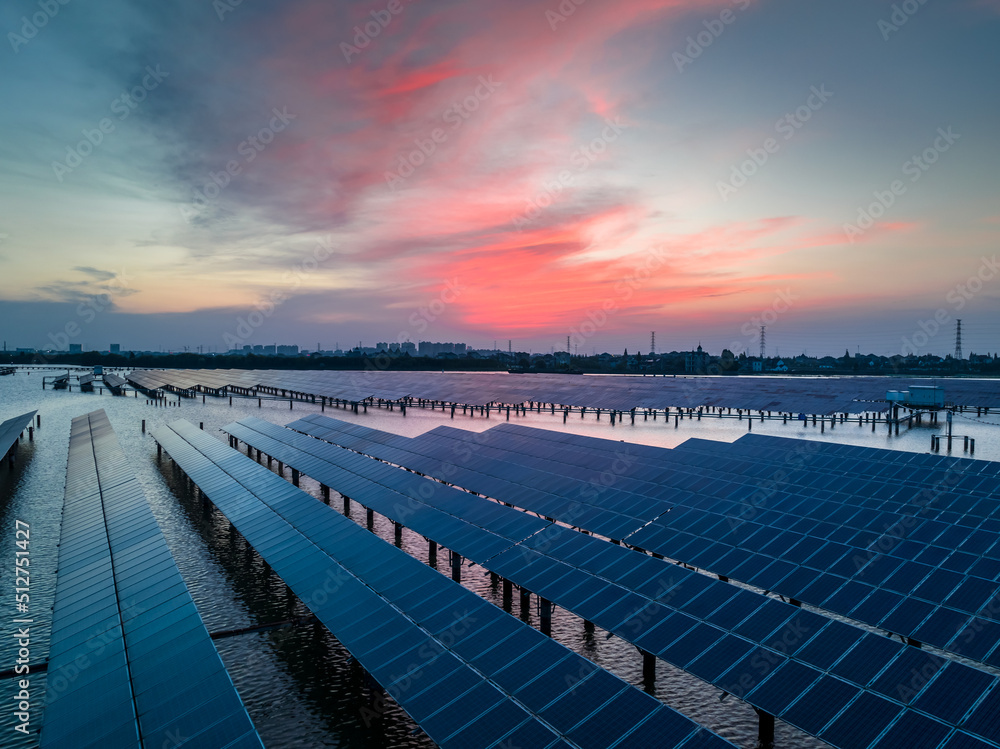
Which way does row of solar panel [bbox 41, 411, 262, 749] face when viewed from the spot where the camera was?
facing to the left of the viewer

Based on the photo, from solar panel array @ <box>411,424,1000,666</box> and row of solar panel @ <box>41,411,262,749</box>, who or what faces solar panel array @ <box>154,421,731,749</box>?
solar panel array @ <box>411,424,1000,666</box>

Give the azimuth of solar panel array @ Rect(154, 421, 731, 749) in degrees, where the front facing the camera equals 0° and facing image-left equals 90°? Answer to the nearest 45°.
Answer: approximately 45°

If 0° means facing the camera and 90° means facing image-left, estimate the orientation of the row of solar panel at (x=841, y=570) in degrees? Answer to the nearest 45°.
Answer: approximately 45°

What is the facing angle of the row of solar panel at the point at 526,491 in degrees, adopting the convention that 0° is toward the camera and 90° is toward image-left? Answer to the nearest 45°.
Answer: approximately 45°

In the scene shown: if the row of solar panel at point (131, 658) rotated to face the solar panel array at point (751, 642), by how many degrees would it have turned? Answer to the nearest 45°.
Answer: approximately 135° to its left
